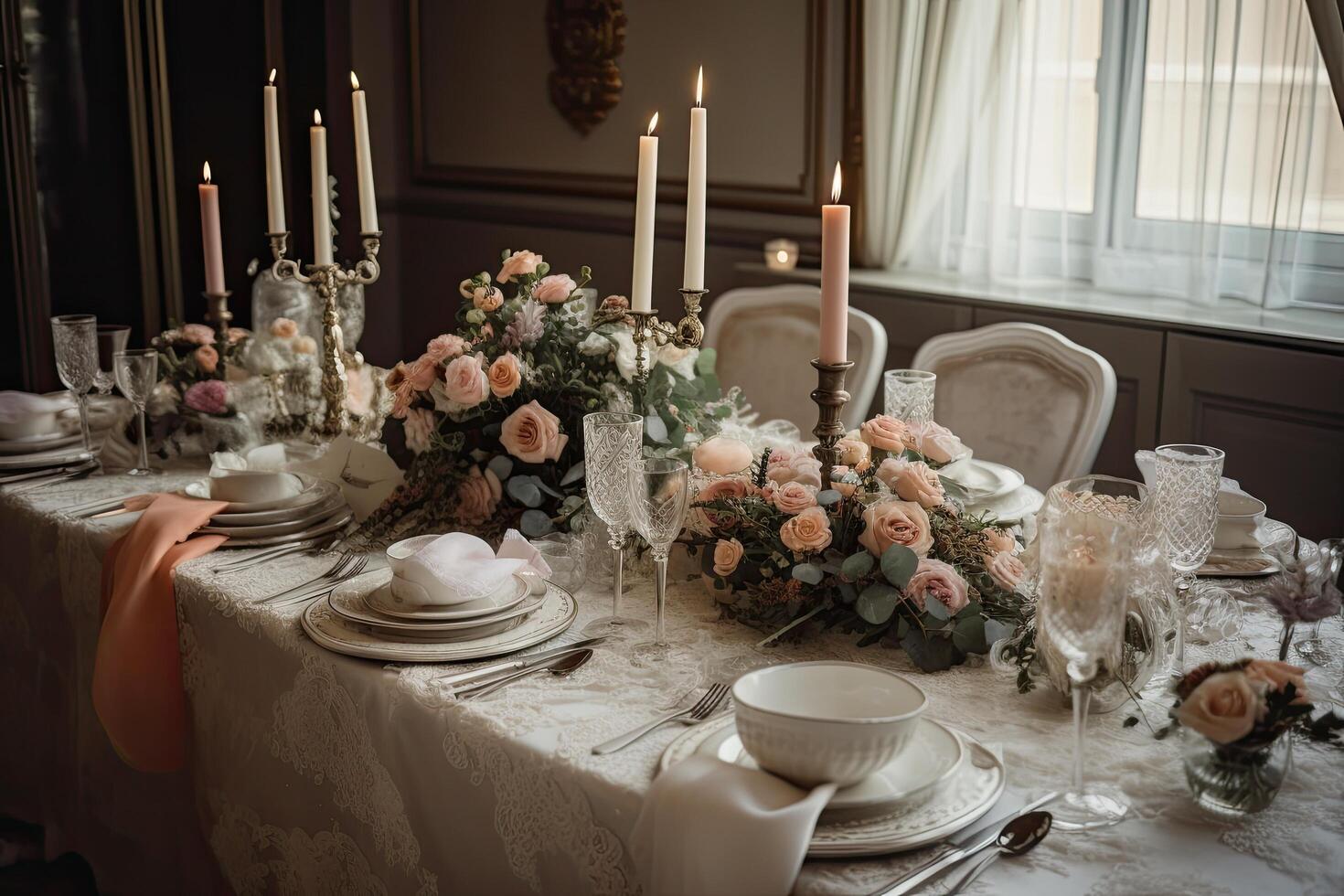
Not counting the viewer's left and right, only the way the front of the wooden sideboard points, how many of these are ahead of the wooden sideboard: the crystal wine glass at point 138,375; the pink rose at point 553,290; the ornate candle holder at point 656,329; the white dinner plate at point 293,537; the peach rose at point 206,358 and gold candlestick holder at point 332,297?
6

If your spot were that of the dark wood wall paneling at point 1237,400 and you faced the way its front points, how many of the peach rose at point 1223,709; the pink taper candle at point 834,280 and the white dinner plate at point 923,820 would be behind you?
0

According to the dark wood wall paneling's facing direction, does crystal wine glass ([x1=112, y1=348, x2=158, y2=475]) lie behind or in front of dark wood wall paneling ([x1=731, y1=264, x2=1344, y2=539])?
in front

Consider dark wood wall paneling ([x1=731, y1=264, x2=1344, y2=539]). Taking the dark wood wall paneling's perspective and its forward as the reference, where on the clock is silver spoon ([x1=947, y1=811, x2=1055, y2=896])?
The silver spoon is roughly at 11 o'clock from the dark wood wall paneling.

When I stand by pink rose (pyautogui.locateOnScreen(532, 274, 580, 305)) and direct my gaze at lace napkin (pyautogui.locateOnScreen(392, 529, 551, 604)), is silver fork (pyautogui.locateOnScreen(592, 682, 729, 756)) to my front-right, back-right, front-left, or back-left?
front-left

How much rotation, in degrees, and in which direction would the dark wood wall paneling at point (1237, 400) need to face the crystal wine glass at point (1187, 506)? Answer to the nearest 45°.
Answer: approximately 45° to its left

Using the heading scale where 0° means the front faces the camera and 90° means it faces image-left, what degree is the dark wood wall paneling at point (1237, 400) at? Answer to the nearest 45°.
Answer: approximately 45°

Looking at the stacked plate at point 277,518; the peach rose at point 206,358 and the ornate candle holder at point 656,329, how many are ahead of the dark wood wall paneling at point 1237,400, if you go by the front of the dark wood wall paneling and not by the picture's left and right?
3

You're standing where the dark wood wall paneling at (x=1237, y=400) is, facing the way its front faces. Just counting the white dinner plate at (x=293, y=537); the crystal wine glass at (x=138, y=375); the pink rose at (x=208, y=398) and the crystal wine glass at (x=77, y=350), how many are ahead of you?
4

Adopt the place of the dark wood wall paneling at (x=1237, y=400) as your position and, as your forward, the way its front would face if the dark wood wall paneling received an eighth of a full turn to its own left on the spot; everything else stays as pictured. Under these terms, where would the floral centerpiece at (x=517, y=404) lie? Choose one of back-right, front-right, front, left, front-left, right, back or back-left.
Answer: front-right

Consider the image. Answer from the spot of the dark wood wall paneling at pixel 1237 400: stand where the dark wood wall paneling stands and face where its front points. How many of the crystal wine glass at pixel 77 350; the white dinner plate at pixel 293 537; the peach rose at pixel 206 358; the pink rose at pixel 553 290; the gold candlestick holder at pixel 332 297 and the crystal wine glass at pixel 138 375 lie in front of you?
6

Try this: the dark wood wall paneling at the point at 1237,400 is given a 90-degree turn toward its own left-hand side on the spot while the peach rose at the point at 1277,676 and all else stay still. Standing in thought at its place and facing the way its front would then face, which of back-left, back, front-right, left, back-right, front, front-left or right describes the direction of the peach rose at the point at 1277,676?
front-right

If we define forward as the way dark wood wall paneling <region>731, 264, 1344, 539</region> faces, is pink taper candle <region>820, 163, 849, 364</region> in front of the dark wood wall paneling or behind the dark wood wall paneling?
in front

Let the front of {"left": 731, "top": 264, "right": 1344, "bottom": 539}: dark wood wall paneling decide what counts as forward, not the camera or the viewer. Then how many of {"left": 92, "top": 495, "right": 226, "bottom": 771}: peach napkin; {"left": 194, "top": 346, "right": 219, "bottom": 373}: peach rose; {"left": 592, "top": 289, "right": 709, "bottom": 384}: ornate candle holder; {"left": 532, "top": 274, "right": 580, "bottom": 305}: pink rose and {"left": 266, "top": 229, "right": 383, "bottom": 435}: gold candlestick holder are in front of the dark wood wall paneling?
5

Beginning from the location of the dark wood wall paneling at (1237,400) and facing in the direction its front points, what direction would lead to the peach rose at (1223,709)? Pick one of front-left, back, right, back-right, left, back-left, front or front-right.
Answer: front-left

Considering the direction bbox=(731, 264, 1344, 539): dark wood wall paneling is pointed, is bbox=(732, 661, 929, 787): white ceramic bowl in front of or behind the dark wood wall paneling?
in front

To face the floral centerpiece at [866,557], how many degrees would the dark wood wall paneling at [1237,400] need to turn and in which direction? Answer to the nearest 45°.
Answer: approximately 45° to its left
